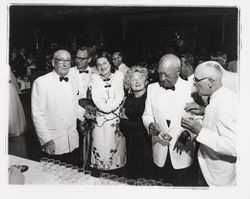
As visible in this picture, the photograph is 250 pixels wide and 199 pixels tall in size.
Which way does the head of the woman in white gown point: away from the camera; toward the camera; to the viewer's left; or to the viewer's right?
toward the camera

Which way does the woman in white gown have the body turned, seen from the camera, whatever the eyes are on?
toward the camera

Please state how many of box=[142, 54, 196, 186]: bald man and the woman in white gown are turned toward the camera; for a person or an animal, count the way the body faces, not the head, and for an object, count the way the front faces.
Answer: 2

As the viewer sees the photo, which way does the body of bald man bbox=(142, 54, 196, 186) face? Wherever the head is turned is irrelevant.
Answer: toward the camera

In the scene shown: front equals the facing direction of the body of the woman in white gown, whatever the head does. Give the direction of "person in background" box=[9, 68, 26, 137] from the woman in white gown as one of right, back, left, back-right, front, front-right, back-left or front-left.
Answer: right

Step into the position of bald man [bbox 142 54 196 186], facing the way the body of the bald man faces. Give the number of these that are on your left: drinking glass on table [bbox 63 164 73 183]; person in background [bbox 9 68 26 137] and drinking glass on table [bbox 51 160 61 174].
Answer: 0

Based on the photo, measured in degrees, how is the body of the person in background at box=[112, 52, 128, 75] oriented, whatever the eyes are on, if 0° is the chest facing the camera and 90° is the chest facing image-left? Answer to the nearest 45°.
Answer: approximately 45°
